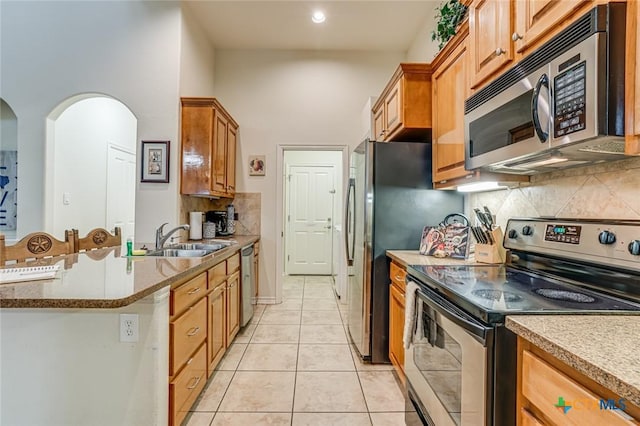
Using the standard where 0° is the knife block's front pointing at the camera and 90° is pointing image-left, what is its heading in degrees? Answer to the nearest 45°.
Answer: approximately 45°

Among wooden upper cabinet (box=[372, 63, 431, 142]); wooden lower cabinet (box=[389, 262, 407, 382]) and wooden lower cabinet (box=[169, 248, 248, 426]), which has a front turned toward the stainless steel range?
wooden lower cabinet (box=[169, 248, 248, 426])

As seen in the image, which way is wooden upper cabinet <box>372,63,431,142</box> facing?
to the viewer's left

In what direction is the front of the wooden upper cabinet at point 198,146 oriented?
to the viewer's right

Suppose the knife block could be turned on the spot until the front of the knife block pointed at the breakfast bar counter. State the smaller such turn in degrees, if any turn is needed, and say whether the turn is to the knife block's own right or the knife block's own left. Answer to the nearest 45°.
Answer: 0° — it already faces it

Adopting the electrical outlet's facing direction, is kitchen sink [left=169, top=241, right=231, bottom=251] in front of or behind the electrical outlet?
behind

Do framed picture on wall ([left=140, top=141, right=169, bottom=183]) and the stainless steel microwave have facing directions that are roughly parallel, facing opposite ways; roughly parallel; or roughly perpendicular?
roughly perpendicular

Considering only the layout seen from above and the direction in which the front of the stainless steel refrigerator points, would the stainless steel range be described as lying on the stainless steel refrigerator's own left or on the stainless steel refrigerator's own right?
on the stainless steel refrigerator's own left

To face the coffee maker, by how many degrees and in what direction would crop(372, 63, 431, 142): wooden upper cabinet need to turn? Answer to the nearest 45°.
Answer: approximately 45° to its right

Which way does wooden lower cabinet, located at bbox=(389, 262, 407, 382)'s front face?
to the viewer's left

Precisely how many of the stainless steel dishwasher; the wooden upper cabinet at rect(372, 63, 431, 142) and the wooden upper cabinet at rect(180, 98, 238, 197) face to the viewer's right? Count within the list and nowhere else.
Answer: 2

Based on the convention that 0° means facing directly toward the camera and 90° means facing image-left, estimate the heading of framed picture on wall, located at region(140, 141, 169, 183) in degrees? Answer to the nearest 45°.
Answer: approximately 0°

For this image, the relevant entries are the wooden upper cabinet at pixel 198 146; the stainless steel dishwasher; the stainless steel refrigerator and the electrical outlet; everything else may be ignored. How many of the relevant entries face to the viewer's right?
2
